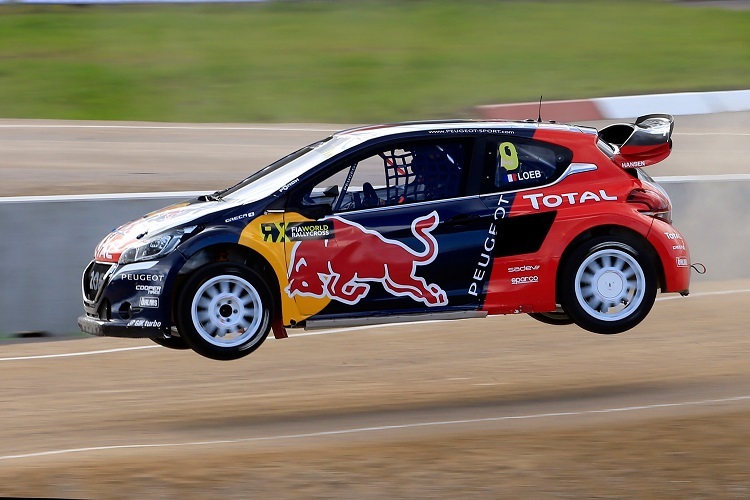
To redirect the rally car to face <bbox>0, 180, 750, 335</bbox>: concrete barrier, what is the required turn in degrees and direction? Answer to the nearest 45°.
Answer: approximately 45° to its right

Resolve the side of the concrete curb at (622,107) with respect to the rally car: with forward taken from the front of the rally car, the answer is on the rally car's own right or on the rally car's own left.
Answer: on the rally car's own right

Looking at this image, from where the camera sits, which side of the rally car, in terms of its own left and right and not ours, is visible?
left
